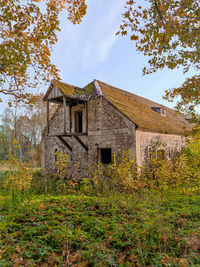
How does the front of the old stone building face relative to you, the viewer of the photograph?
facing the viewer and to the left of the viewer
